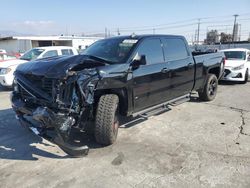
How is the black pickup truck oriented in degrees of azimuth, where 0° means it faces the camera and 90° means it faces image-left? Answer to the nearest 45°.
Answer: approximately 45°

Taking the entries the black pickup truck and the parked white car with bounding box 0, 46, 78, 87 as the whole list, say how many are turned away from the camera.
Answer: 0

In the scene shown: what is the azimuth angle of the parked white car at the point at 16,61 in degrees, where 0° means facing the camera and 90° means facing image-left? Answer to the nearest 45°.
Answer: approximately 45°

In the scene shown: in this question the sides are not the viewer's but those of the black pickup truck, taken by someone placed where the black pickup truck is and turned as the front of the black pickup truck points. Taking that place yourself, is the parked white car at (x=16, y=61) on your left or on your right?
on your right

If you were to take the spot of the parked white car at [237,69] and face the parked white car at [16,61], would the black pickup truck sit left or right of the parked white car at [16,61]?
left

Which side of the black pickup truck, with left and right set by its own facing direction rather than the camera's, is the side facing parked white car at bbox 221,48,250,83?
back

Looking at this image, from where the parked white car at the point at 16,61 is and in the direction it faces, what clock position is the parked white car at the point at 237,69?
the parked white car at the point at 237,69 is roughly at 8 o'clock from the parked white car at the point at 16,61.
